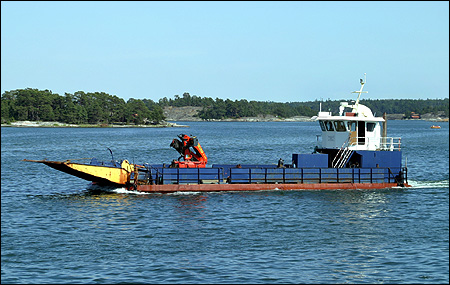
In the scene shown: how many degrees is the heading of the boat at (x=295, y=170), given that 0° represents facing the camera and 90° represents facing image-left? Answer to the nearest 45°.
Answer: approximately 90°
